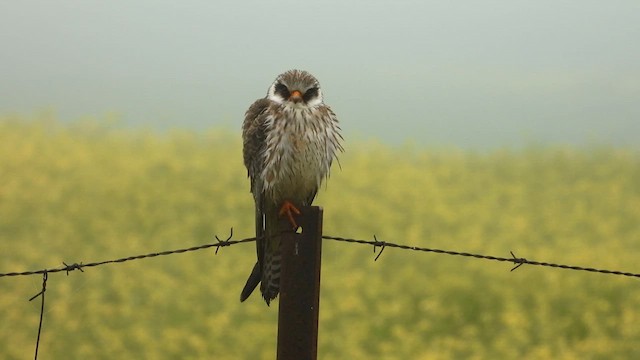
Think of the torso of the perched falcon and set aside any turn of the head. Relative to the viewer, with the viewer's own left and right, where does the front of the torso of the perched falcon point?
facing the viewer and to the right of the viewer
